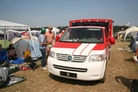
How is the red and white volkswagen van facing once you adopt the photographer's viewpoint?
facing the viewer and to the left of the viewer
